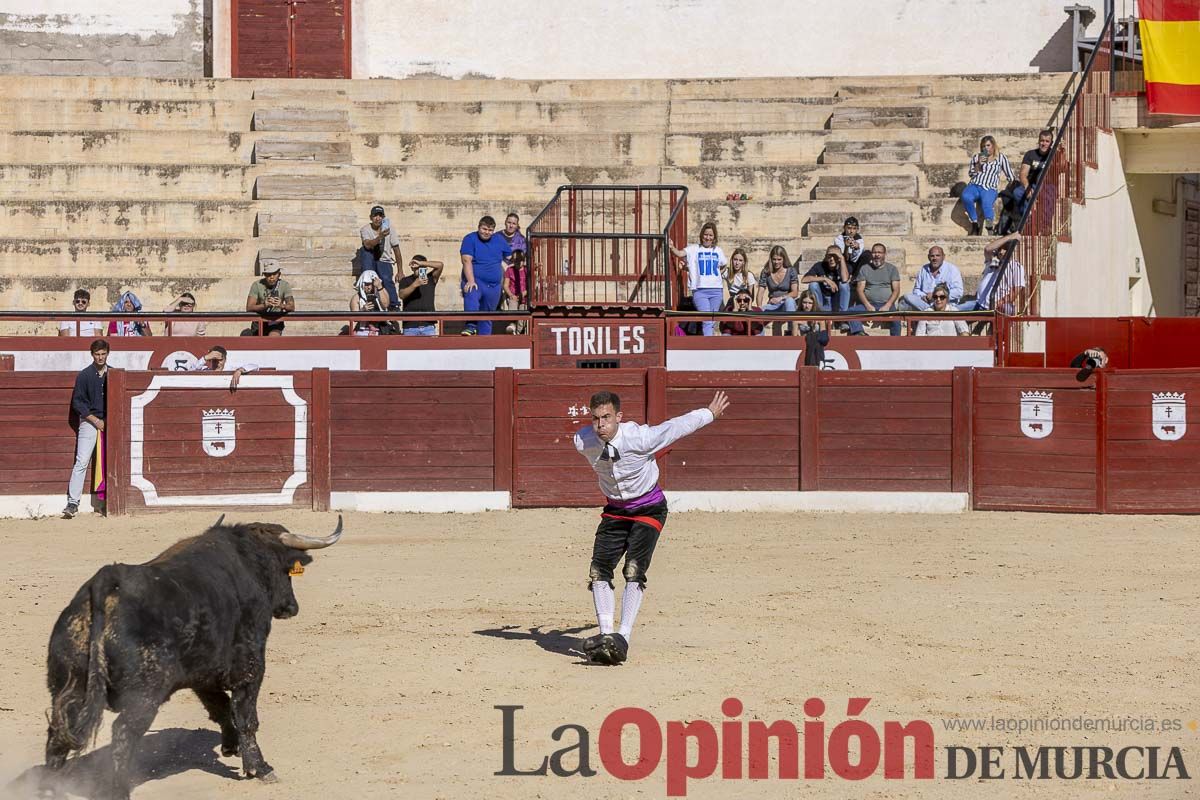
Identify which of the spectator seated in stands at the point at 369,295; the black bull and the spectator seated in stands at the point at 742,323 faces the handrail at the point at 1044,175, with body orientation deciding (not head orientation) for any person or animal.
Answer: the black bull

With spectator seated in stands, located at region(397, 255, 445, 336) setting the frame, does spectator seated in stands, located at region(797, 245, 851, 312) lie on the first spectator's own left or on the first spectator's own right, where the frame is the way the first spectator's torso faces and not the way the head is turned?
on the first spectator's own left

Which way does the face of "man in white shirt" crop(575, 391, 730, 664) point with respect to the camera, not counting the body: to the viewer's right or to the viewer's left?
to the viewer's left

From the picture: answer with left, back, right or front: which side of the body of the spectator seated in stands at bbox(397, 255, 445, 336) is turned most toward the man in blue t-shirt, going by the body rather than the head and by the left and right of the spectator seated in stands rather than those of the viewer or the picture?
left

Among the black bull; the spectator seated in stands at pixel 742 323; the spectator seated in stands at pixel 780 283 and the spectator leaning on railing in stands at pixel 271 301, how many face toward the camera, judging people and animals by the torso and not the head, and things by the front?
3

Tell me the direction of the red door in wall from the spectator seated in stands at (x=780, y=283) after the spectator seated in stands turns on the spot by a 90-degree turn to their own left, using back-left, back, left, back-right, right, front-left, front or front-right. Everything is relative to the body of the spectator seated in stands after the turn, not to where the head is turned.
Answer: back-left

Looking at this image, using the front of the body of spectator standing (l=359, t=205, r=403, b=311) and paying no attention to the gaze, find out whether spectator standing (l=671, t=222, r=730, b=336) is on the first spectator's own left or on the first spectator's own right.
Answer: on the first spectator's own left

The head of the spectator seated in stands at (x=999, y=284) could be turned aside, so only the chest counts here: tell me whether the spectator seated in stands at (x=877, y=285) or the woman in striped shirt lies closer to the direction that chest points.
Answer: the spectator seated in stands

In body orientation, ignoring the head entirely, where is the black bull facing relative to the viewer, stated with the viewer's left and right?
facing away from the viewer and to the right of the viewer
